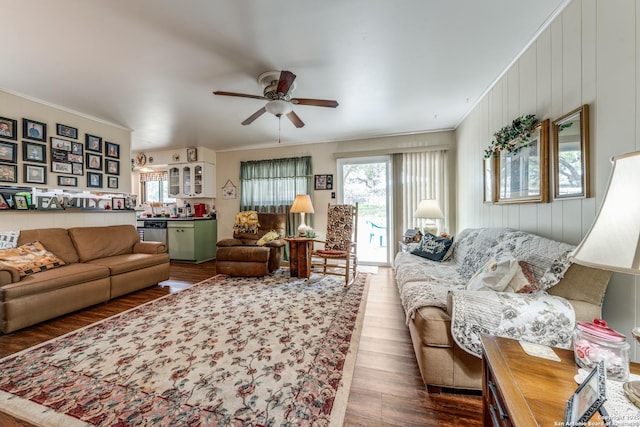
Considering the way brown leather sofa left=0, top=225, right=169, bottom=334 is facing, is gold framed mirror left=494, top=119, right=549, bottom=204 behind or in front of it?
in front

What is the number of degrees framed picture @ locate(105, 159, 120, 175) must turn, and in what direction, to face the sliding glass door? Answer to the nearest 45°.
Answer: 0° — it already faces it

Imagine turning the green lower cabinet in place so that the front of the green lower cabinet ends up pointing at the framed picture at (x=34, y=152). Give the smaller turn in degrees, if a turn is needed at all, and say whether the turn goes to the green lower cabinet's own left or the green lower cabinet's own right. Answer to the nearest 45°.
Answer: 0° — it already faces it

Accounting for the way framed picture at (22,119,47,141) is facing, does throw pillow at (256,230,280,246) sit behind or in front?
in front

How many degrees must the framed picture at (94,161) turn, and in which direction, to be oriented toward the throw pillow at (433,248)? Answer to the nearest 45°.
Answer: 0° — it already faces it

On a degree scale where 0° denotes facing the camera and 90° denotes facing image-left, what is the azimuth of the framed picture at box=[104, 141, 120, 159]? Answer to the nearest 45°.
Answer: approximately 315°

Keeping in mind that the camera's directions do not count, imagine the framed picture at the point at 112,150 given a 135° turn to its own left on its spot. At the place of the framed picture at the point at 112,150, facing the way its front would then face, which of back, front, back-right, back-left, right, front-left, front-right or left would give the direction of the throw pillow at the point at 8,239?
back-left

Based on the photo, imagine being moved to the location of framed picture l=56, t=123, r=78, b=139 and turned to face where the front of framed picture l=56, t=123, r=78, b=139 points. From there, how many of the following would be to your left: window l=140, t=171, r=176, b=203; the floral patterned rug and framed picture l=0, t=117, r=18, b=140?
1

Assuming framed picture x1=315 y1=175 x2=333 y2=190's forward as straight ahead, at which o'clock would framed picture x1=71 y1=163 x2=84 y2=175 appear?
framed picture x1=71 y1=163 x2=84 y2=175 is roughly at 2 o'clock from framed picture x1=315 y1=175 x2=333 y2=190.
